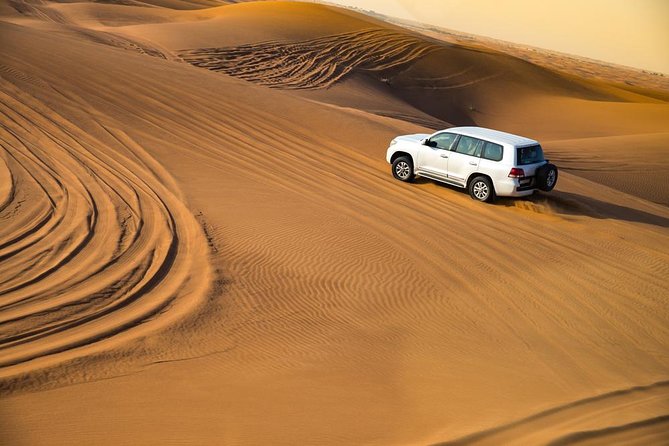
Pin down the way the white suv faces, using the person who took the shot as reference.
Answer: facing away from the viewer and to the left of the viewer
